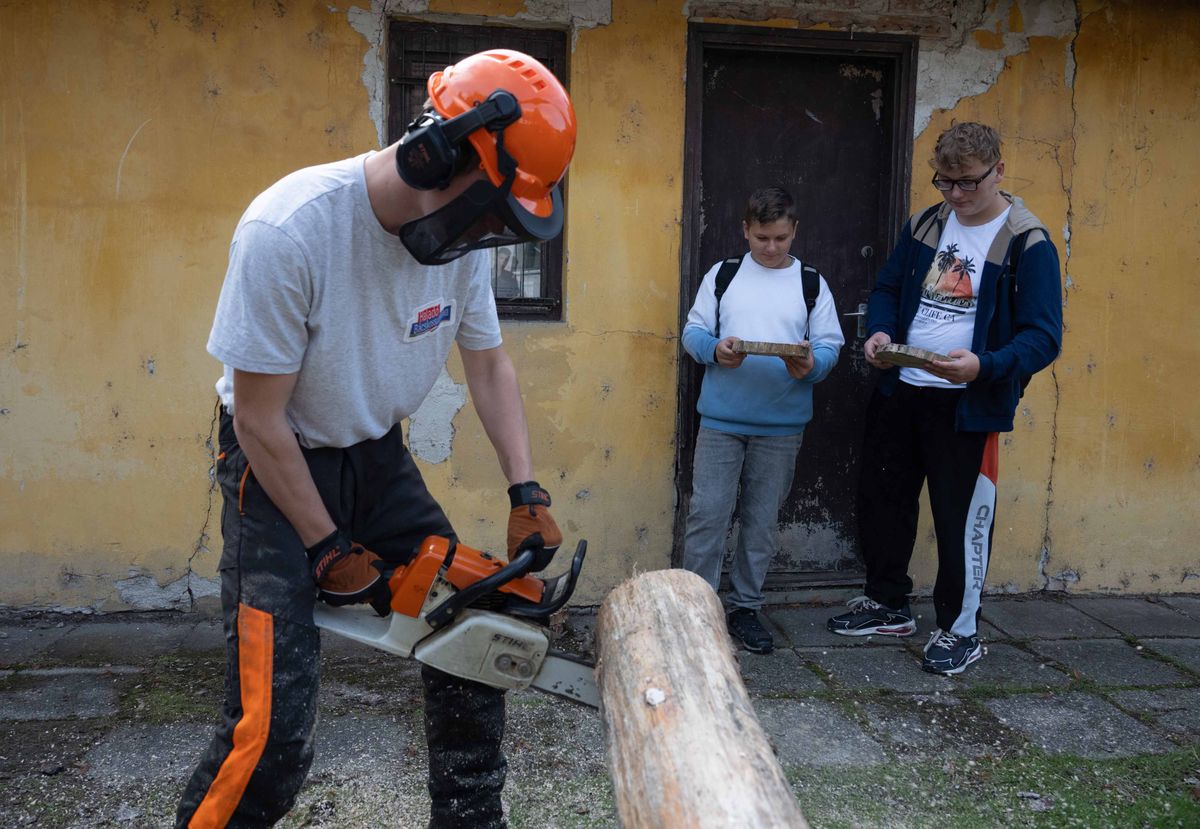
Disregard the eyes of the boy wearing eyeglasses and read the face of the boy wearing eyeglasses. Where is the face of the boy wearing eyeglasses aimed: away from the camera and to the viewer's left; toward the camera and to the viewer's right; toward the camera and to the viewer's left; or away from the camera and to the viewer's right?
toward the camera and to the viewer's left

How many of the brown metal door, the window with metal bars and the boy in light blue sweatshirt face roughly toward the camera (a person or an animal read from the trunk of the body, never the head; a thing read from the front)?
3

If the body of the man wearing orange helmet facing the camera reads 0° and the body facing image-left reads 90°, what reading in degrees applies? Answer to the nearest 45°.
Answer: approximately 315°

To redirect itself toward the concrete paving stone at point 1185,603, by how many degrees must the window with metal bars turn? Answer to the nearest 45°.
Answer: approximately 90° to its left

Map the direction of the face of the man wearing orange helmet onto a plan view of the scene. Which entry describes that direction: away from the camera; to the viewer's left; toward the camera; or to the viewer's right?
to the viewer's right

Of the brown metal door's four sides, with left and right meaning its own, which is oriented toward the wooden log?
front

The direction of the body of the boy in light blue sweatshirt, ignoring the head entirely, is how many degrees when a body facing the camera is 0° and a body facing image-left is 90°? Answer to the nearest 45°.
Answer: approximately 0°

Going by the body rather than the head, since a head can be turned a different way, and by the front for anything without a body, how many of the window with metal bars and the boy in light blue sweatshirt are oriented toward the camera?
2

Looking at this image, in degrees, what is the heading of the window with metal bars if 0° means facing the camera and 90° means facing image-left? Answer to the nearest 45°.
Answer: approximately 0°

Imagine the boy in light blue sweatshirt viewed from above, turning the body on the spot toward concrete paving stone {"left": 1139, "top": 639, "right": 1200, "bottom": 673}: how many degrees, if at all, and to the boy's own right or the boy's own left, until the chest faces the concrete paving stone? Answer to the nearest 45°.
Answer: approximately 90° to the boy's own left
